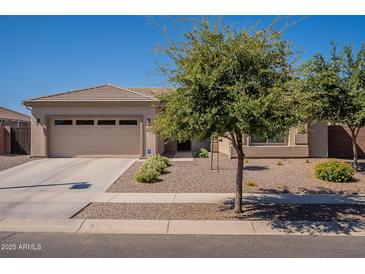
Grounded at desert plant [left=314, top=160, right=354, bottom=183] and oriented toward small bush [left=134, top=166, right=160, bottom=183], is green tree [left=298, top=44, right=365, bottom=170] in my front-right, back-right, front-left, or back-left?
back-right

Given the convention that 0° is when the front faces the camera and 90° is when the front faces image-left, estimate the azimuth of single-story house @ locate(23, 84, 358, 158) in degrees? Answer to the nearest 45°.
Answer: approximately 0°

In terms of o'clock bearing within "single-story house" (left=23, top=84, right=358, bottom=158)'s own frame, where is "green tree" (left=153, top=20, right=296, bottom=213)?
The green tree is roughly at 11 o'clock from the single-story house.

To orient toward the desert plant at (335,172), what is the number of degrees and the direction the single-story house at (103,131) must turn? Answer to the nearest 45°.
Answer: approximately 45° to its left

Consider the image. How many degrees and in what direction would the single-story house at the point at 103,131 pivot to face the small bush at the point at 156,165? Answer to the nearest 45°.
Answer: approximately 45° to its left

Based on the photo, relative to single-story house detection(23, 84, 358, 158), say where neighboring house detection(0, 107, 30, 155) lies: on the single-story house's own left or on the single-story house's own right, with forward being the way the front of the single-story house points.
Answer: on the single-story house's own right

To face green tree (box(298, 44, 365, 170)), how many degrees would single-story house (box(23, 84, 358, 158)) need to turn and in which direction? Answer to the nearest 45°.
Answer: approximately 45° to its left

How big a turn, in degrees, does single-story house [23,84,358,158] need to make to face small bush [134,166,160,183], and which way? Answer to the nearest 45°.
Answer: approximately 45° to its left
